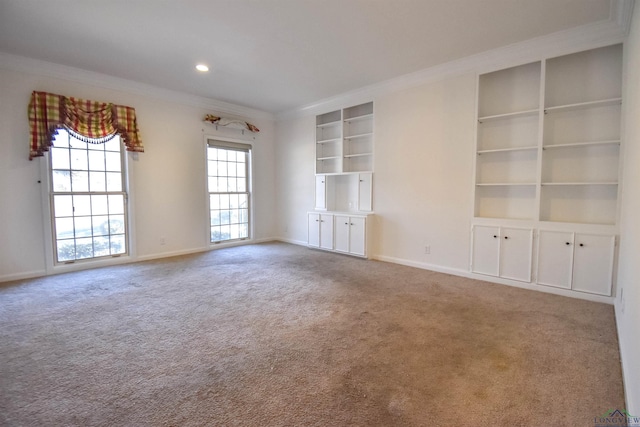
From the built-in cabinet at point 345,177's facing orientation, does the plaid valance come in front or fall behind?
in front

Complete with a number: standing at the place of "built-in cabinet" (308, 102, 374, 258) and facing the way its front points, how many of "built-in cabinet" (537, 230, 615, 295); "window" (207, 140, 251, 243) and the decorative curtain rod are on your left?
1

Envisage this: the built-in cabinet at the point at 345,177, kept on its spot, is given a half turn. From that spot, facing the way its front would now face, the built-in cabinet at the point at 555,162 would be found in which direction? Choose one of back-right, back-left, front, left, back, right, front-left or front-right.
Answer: right

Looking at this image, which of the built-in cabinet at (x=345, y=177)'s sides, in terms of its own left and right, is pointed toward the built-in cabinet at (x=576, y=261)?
left

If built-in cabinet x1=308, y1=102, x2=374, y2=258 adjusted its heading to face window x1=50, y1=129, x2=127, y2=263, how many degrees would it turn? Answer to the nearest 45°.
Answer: approximately 45° to its right

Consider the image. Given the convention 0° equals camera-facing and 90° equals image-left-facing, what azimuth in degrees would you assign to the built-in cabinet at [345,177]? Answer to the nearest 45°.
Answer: approximately 45°

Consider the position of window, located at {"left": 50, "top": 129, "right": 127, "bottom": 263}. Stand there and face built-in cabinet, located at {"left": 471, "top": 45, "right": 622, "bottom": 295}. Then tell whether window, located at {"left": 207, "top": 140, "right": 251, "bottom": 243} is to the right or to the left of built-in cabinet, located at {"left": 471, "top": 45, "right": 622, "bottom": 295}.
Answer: left

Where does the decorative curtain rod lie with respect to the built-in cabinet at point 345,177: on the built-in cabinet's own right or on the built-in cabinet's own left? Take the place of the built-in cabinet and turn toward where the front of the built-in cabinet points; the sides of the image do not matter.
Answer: on the built-in cabinet's own right

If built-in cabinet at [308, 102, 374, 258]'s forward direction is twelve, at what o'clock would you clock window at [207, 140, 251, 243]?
The window is roughly at 2 o'clock from the built-in cabinet.
